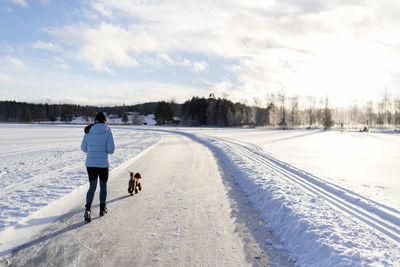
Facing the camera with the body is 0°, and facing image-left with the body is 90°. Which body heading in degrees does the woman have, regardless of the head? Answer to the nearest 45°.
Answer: approximately 180°
